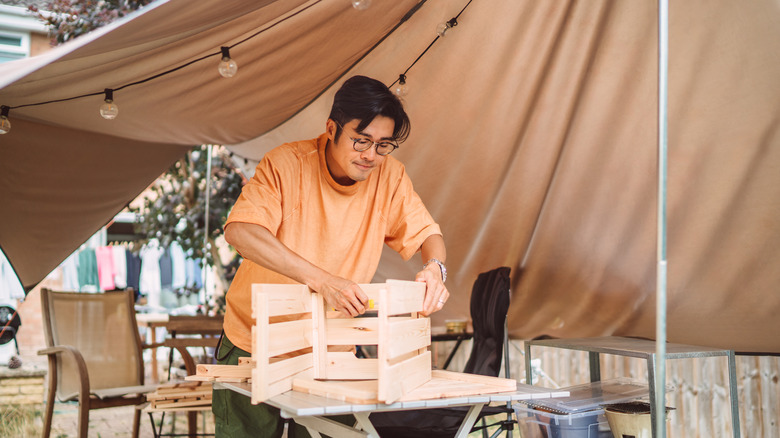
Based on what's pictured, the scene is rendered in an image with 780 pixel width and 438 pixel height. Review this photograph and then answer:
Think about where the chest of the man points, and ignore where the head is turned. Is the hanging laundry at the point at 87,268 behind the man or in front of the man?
behind

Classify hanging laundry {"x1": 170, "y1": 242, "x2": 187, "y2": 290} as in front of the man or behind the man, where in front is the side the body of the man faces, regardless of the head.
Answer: behind

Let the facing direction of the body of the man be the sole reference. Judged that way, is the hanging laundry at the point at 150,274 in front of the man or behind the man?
behind

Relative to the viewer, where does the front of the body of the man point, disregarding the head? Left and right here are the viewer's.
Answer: facing the viewer and to the right of the viewer
